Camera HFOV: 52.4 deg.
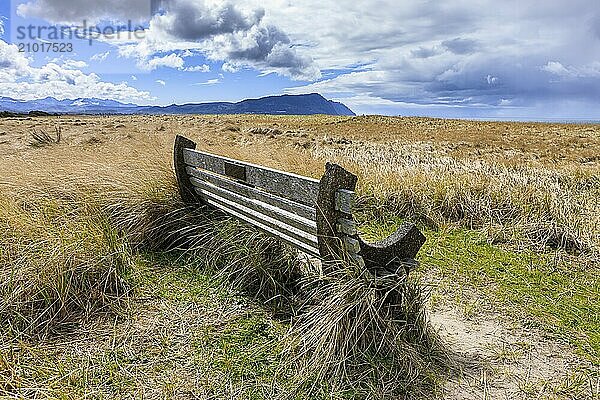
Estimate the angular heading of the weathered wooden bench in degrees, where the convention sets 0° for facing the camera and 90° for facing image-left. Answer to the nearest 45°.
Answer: approximately 225°
